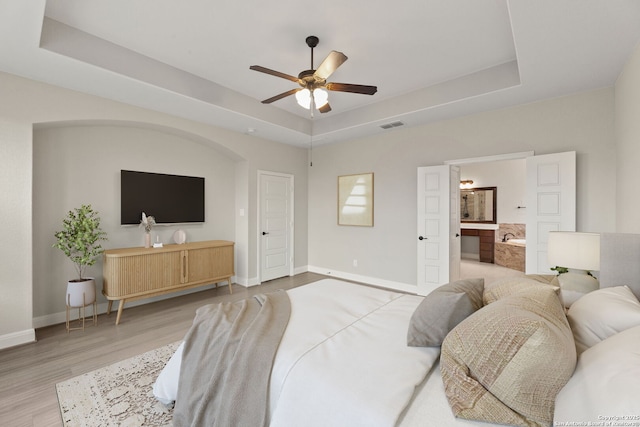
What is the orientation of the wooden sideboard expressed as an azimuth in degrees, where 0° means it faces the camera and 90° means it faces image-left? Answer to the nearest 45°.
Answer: approximately 315°

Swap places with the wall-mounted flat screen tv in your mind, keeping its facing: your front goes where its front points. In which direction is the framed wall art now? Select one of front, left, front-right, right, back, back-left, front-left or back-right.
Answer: front-left

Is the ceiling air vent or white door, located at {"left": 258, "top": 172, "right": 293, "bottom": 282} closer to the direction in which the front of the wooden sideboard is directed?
the ceiling air vent

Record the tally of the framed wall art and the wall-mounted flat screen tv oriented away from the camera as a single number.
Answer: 0

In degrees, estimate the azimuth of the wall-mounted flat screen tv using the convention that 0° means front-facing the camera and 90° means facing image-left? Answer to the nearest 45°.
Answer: approximately 315°

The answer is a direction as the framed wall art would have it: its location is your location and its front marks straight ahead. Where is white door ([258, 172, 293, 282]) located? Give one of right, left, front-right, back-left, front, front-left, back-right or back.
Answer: front-right

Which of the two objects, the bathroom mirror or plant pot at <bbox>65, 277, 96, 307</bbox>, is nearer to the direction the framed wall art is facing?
the plant pot

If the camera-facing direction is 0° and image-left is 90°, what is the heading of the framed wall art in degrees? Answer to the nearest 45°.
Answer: approximately 45°

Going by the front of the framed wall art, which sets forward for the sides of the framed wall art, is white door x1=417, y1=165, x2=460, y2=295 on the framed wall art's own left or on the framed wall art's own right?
on the framed wall art's own left

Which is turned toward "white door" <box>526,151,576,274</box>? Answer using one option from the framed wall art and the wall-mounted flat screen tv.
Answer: the wall-mounted flat screen tv

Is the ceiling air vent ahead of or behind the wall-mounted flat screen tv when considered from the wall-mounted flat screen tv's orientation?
ahead

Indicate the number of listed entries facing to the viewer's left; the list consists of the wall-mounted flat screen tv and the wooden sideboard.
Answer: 0

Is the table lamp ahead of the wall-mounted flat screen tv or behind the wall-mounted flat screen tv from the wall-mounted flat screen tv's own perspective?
ahead

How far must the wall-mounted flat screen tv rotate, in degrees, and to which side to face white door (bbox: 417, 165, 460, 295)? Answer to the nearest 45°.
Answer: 0° — it already faces it
